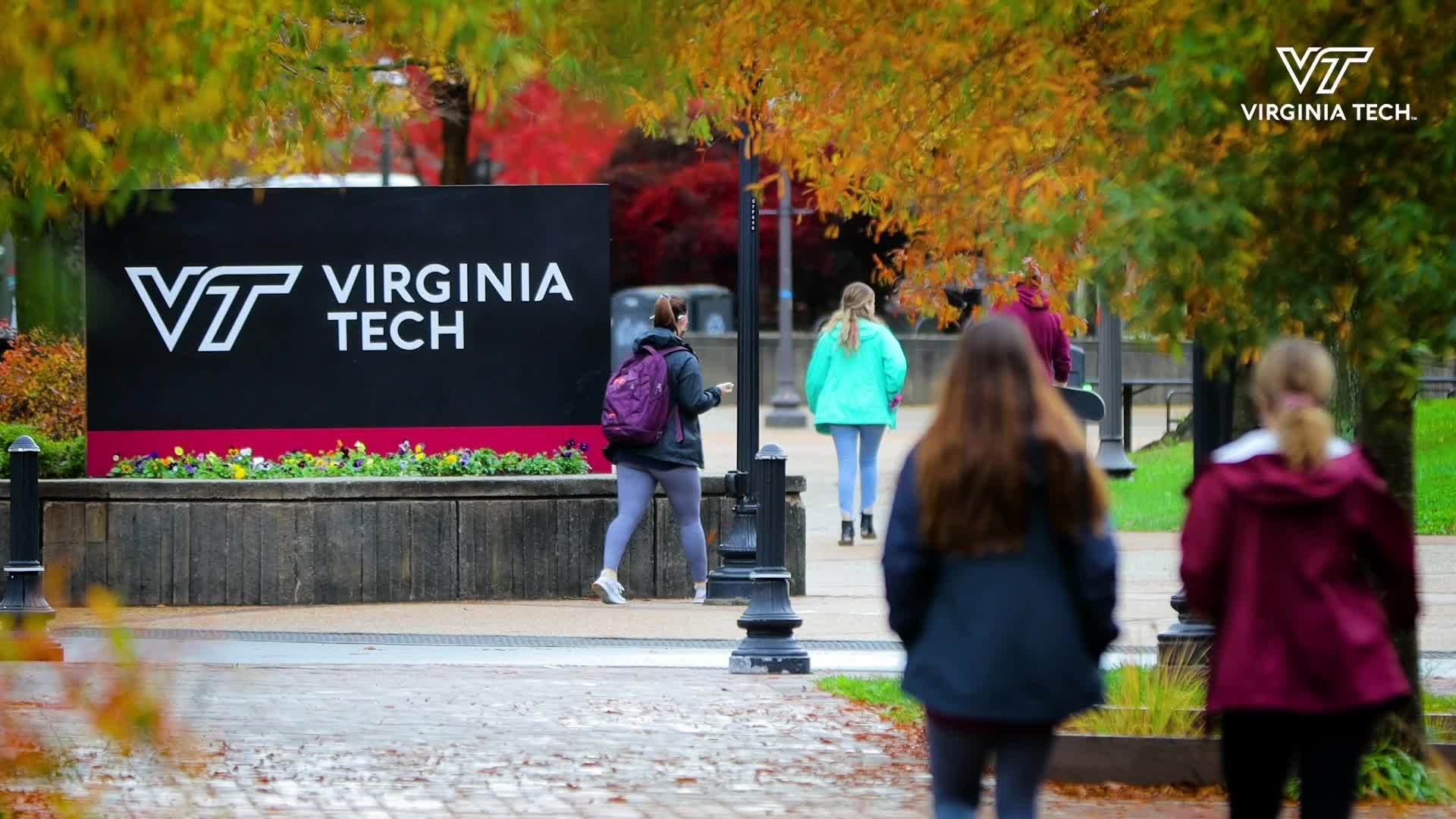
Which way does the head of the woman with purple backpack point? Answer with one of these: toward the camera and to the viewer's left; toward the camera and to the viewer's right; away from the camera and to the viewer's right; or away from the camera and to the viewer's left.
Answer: away from the camera and to the viewer's right

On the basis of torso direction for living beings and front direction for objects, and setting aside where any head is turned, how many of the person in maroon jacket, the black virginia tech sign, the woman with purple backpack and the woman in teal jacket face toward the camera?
1

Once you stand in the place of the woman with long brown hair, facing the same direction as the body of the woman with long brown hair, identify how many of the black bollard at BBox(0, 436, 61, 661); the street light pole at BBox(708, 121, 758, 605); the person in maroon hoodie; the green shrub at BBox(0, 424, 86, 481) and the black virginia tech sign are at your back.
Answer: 0

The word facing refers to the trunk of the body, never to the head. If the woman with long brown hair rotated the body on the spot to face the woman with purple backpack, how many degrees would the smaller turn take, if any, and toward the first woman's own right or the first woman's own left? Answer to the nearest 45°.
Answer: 0° — they already face them

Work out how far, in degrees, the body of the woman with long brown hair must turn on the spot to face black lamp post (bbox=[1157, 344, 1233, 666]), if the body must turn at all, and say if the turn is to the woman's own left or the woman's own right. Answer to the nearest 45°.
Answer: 0° — they already face it

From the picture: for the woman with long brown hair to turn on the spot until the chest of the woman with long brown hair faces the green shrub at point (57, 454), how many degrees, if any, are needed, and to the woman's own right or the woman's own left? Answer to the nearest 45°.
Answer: approximately 45° to the woman's own left

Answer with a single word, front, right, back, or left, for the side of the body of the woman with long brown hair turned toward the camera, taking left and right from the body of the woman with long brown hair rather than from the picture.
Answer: back

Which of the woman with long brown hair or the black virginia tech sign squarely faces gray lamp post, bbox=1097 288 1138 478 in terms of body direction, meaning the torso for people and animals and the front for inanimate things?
the woman with long brown hair

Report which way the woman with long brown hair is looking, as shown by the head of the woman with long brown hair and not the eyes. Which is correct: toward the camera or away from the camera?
away from the camera

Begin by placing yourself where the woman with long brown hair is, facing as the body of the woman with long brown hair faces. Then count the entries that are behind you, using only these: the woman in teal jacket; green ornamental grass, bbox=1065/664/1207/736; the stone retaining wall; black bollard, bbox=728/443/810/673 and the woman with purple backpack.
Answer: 0

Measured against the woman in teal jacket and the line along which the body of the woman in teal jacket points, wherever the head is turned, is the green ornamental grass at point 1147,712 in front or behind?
behind

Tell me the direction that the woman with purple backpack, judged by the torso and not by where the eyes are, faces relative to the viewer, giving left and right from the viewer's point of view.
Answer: facing away from the viewer and to the right of the viewer

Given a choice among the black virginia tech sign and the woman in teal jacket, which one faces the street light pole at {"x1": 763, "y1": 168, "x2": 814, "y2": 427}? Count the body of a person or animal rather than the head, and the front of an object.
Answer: the woman in teal jacket

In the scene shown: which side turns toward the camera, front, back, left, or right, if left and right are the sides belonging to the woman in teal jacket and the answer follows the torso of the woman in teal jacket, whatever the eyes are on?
back

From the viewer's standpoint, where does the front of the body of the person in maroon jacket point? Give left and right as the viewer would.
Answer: facing away from the viewer

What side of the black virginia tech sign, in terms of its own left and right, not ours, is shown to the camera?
front
